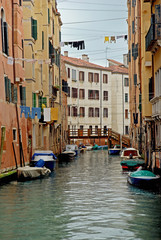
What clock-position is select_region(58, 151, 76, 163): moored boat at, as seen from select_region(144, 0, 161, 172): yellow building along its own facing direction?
The moored boat is roughly at 2 o'clock from the yellow building.

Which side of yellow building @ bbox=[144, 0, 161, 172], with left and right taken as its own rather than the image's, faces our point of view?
left

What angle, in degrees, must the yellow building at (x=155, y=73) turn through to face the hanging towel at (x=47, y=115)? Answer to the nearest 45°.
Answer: approximately 45° to its right
